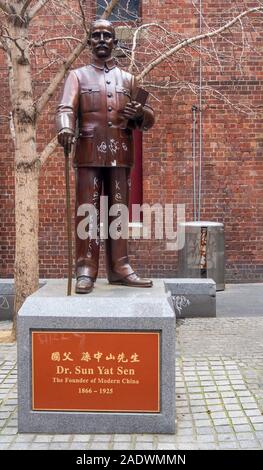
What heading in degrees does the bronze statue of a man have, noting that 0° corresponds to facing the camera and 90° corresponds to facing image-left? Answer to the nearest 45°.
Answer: approximately 0°

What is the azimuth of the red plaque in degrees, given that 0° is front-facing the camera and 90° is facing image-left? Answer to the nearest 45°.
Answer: approximately 0°

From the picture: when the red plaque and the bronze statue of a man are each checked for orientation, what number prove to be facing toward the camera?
2

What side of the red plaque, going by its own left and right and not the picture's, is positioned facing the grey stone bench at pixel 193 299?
back
